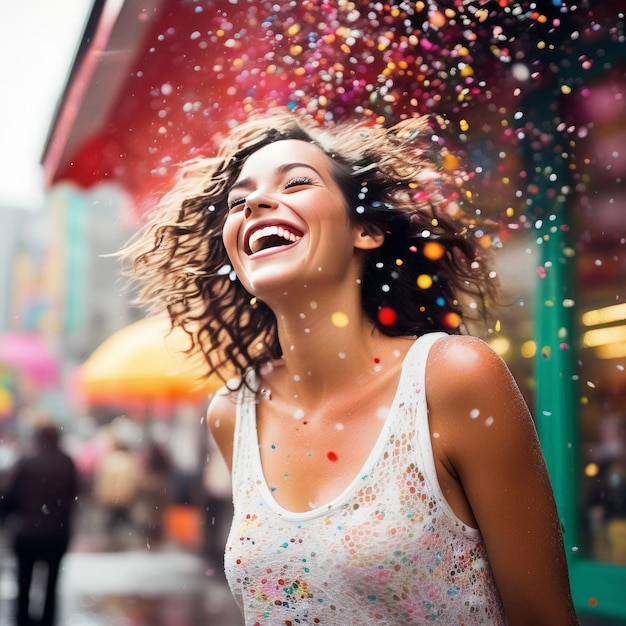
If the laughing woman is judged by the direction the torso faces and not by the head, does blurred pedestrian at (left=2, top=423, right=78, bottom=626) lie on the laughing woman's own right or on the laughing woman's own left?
on the laughing woman's own right

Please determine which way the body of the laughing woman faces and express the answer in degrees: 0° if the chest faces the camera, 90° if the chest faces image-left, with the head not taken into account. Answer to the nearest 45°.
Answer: approximately 45°

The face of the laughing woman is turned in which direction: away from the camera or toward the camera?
toward the camera

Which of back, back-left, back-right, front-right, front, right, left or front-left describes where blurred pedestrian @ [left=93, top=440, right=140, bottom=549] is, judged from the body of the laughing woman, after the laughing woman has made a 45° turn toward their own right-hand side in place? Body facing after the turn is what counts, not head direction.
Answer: front-right
